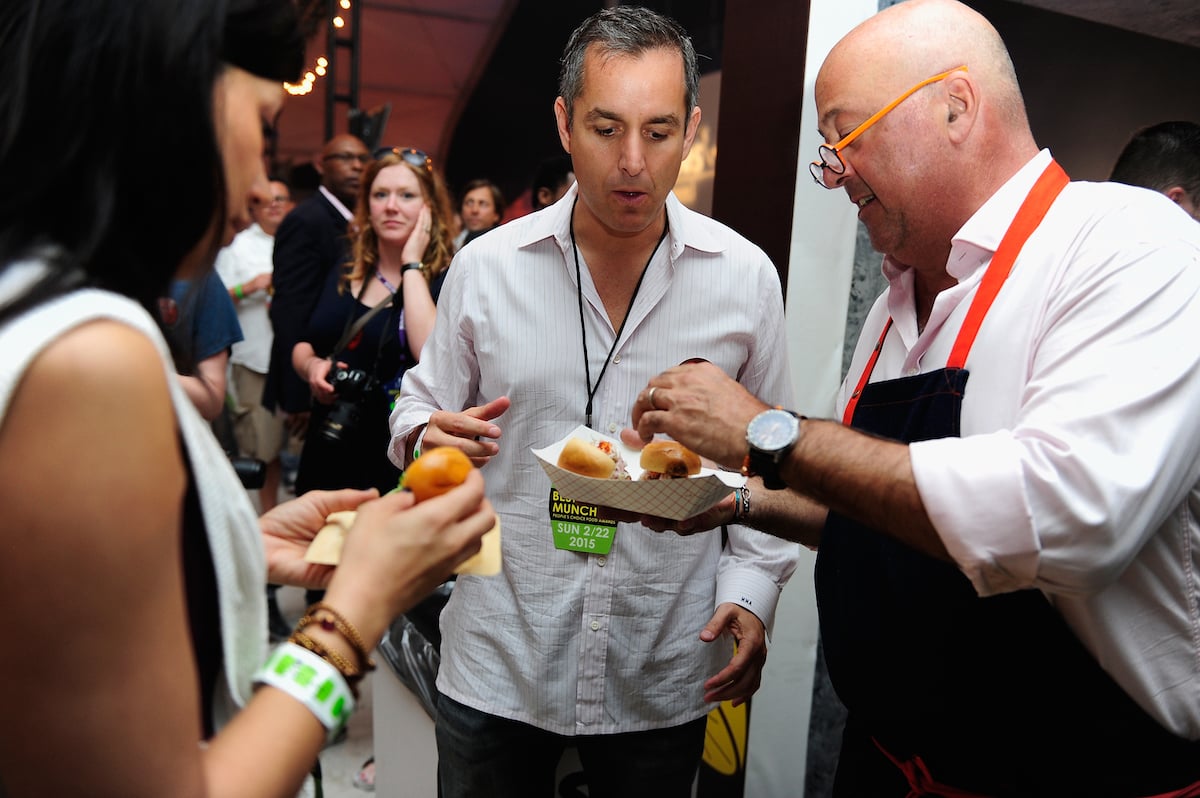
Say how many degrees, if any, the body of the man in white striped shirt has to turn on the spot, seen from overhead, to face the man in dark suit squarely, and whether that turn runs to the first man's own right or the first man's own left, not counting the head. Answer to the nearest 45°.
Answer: approximately 135° to the first man's own right

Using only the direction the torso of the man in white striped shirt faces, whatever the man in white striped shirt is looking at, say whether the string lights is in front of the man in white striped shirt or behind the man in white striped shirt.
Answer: behind

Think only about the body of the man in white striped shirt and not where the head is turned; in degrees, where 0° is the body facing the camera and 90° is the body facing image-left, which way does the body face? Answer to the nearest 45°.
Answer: approximately 0°
